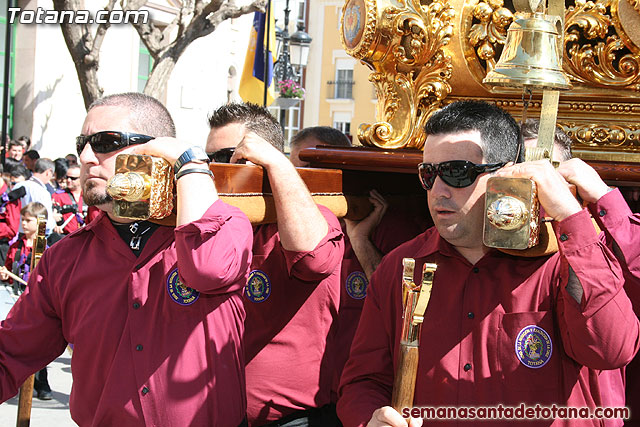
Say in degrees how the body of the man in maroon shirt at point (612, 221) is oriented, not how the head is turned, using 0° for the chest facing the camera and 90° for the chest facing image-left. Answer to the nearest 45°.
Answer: approximately 45°

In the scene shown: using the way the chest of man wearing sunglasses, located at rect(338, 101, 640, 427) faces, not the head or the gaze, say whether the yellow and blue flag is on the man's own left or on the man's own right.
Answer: on the man's own right

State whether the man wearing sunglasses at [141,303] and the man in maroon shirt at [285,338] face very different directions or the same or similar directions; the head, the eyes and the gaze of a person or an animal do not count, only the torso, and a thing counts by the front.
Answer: same or similar directions

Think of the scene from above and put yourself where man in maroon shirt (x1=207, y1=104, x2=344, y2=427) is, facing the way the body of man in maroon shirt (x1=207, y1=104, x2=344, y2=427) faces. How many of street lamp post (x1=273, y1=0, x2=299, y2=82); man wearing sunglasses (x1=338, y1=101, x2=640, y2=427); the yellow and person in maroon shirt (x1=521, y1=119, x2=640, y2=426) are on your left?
2

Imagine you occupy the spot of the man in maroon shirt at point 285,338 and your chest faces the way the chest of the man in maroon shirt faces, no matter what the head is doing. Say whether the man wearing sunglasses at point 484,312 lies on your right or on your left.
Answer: on your left

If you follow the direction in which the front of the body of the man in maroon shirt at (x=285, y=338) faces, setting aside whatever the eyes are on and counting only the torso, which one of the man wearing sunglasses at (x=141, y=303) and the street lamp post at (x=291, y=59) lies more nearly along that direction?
the man wearing sunglasses

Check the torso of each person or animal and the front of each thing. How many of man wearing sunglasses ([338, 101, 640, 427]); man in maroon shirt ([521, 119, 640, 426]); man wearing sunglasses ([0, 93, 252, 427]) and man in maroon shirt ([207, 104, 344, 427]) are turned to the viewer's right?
0

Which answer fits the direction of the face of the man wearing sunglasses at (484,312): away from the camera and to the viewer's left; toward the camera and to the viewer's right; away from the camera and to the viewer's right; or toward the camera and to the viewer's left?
toward the camera and to the viewer's left

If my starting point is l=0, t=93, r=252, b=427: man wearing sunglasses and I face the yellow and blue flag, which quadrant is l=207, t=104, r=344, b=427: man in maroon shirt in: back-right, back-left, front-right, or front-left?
front-right

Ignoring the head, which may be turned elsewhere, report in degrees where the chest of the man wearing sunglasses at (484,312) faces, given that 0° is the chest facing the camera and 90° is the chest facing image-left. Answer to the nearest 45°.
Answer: approximately 45°

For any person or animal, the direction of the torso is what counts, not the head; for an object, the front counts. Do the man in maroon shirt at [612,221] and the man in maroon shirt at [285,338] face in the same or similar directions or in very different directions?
same or similar directions

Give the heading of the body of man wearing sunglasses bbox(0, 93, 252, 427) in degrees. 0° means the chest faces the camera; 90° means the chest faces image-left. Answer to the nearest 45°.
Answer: approximately 45°

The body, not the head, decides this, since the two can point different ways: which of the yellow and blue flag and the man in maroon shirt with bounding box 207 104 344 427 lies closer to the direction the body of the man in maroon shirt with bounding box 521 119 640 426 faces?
the man in maroon shirt

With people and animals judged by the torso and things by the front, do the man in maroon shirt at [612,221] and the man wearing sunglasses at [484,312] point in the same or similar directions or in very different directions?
same or similar directions

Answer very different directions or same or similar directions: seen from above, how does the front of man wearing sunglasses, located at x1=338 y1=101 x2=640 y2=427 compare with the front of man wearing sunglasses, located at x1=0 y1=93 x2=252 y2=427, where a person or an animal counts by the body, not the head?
same or similar directions
